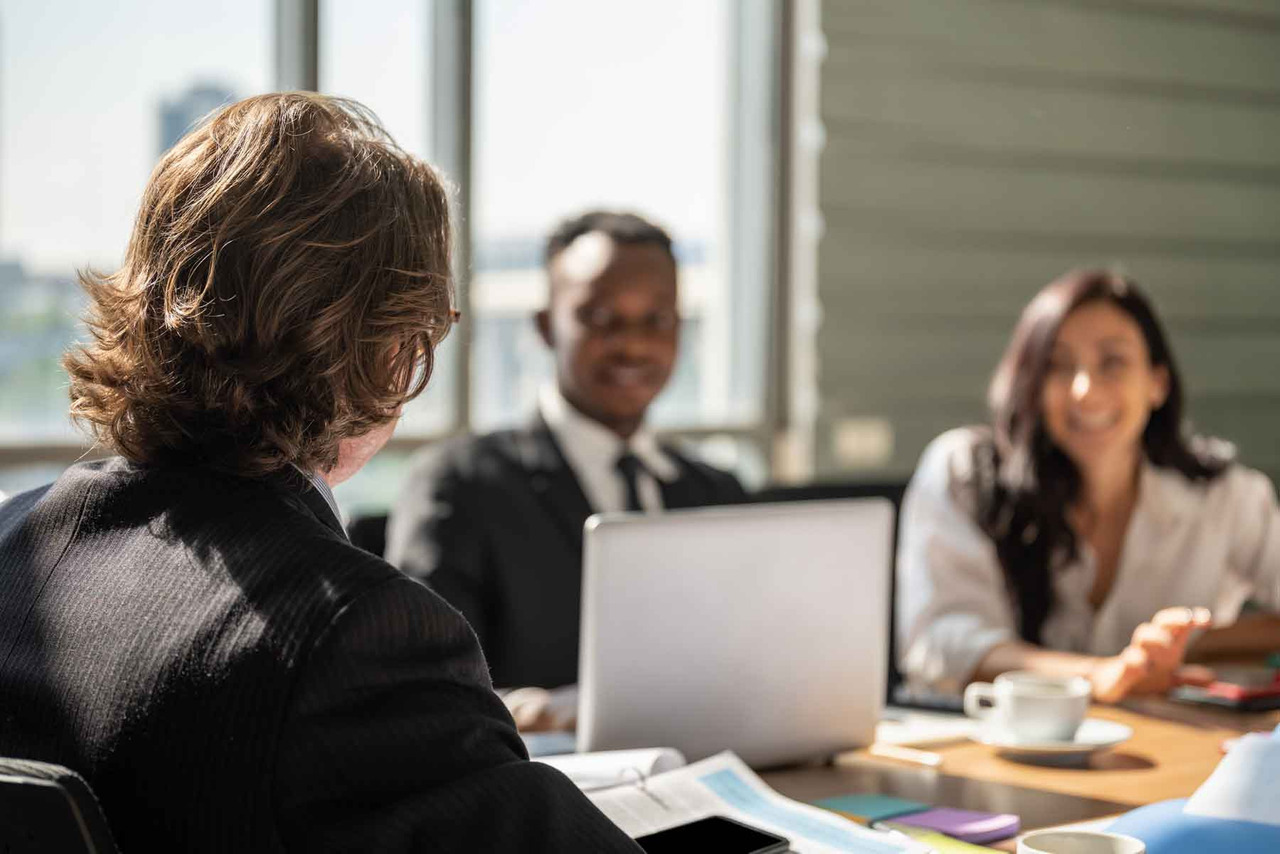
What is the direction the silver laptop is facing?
away from the camera

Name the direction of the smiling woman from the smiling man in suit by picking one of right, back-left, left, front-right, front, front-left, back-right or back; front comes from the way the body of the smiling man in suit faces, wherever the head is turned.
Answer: front-left

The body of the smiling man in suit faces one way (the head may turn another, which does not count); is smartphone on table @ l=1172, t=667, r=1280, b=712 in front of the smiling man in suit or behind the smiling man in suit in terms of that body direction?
in front

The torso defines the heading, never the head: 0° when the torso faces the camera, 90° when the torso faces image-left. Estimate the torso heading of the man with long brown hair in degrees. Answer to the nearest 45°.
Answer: approximately 225°

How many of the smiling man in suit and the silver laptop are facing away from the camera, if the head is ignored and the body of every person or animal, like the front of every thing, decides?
1

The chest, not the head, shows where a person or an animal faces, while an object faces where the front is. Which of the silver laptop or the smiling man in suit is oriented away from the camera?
the silver laptop

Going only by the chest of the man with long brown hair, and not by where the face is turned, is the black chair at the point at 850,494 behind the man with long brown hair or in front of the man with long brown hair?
in front

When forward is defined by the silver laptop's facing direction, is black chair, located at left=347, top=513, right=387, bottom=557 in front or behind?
in front

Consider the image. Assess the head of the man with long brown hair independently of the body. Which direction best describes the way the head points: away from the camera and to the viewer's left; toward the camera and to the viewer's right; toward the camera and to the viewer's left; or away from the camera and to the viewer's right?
away from the camera and to the viewer's right

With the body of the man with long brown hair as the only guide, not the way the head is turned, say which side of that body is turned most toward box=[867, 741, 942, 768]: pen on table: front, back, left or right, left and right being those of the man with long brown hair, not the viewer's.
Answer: front

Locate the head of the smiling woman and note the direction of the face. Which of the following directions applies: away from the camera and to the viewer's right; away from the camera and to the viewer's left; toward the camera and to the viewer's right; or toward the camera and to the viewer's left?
toward the camera and to the viewer's left

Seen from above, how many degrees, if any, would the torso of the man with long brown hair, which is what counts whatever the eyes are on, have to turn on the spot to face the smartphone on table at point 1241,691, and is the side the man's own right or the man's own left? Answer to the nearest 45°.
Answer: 0° — they already face it
